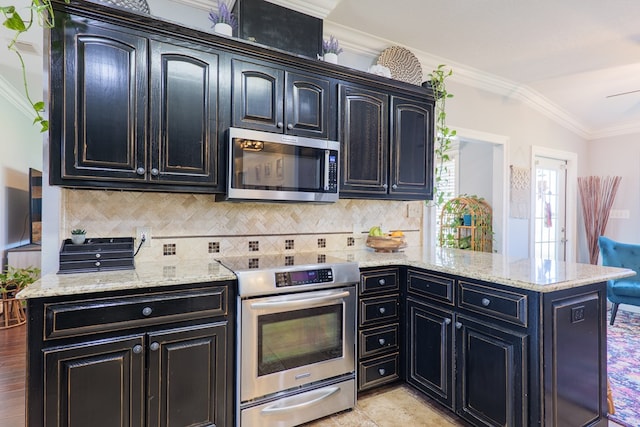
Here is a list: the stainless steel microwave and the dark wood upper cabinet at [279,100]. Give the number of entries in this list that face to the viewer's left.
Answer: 0

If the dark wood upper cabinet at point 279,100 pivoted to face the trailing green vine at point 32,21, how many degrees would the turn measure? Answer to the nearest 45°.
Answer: approximately 90° to its right

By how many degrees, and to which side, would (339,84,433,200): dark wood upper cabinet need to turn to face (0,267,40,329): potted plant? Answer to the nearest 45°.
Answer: approximately 135° to its right

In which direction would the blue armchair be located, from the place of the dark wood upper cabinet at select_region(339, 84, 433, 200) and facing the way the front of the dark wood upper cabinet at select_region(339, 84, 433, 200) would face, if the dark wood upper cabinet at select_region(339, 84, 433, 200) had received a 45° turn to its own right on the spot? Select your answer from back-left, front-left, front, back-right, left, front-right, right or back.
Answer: back-left

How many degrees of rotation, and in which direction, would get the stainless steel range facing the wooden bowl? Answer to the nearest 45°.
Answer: approximately 90° to its left

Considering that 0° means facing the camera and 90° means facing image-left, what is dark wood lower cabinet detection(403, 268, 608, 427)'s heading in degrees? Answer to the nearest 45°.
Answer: approximately 45°

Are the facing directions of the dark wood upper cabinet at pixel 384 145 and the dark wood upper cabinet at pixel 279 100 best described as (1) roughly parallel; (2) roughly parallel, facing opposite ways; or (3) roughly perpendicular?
roughly parallel
